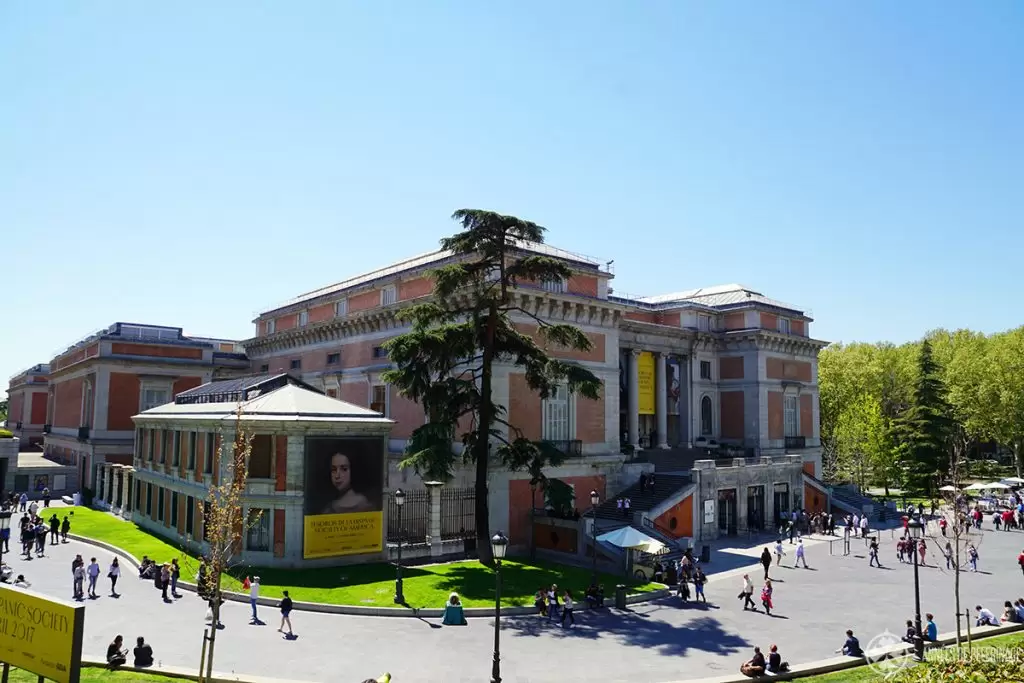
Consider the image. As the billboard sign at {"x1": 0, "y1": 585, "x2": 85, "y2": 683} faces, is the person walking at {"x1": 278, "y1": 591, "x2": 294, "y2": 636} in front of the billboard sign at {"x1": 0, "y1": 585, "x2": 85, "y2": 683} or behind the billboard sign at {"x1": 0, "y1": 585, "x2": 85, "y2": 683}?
behind

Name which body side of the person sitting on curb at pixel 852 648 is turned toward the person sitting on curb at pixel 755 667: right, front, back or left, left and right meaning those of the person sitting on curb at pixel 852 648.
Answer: left

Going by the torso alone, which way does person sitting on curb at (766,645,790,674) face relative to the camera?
away from the camera

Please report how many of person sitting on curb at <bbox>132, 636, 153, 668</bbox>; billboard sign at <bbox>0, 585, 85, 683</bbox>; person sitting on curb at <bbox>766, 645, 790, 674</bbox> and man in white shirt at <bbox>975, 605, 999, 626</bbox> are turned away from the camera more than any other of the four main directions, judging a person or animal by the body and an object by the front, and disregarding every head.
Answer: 2

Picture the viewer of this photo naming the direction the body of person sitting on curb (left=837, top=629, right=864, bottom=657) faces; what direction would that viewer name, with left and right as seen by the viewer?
facing away from the viewer and to the left of the viewer

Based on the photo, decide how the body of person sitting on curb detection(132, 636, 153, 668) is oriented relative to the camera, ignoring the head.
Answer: away from the camera

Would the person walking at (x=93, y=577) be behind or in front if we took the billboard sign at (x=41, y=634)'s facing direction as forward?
behind

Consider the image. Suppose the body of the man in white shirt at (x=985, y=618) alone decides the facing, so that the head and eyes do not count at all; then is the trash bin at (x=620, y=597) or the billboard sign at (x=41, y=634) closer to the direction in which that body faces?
the trash bin

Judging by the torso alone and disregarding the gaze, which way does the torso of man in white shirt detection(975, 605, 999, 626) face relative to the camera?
to the viewer's left

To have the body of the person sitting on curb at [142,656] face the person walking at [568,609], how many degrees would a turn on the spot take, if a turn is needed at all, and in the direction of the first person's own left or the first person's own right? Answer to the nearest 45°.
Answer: approximately 90° to the first person's own right
